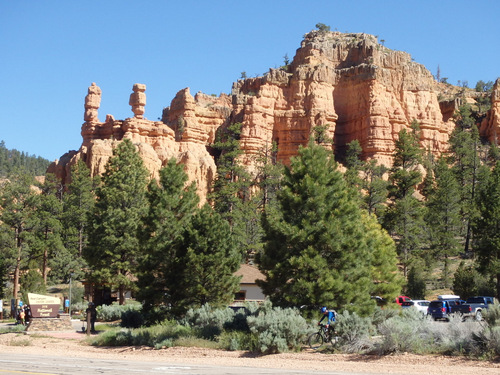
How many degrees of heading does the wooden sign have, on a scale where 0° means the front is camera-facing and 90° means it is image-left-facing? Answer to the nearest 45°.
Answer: approximately 0°

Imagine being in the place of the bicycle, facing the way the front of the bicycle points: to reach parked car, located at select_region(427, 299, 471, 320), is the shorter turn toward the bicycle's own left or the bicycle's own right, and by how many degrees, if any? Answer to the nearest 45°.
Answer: approximately 180°

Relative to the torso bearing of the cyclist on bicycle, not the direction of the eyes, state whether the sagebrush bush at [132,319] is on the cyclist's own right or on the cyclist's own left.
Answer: on the cyclist's own right

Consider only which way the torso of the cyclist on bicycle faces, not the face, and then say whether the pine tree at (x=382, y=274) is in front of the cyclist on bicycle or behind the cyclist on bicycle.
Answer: behind

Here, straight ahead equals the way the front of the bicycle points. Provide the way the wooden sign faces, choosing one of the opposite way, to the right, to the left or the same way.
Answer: to the left

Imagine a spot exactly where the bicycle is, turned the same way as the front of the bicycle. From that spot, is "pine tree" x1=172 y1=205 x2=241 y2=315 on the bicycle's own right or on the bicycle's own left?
on the bicycle's own right

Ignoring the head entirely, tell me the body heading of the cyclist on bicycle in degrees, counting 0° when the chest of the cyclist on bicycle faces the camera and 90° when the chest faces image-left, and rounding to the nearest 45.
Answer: approximately 45°
